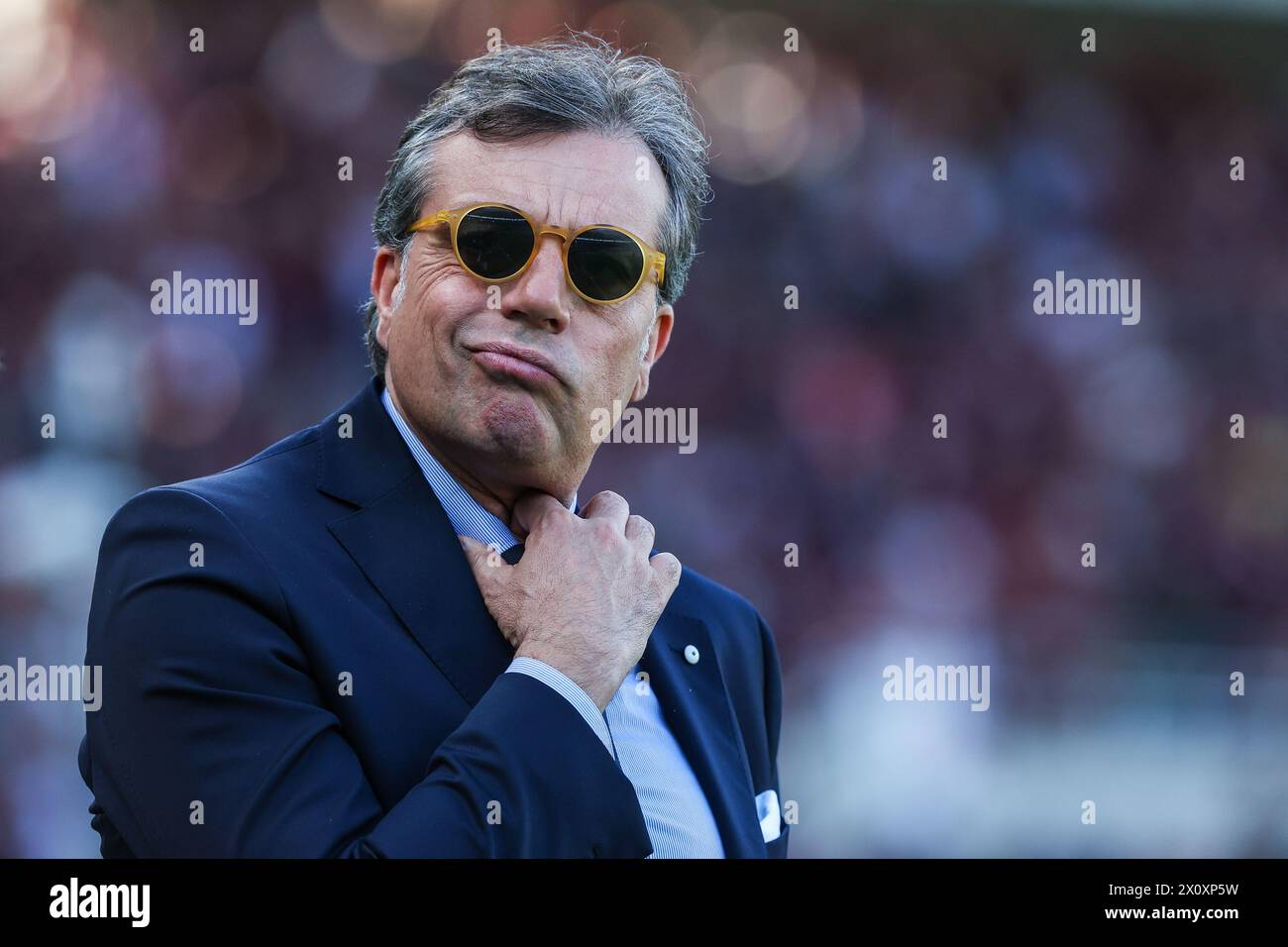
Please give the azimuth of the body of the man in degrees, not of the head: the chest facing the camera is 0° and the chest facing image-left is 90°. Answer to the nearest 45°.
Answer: approximately 315°
